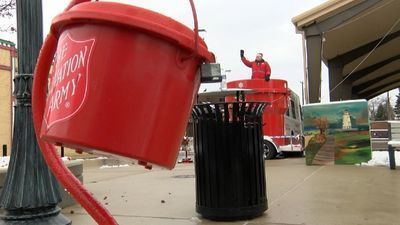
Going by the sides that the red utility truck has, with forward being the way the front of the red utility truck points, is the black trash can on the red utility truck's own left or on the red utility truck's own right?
on the red utility truck's own right

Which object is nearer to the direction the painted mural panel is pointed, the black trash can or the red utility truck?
the black trash can

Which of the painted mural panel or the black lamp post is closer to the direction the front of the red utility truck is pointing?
the painted mural panel

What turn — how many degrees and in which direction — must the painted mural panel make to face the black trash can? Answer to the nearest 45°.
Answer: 0° — it already faces it

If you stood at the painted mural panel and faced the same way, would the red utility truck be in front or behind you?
behind

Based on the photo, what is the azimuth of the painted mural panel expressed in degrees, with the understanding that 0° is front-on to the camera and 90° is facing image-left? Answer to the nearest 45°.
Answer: approximately 0°
